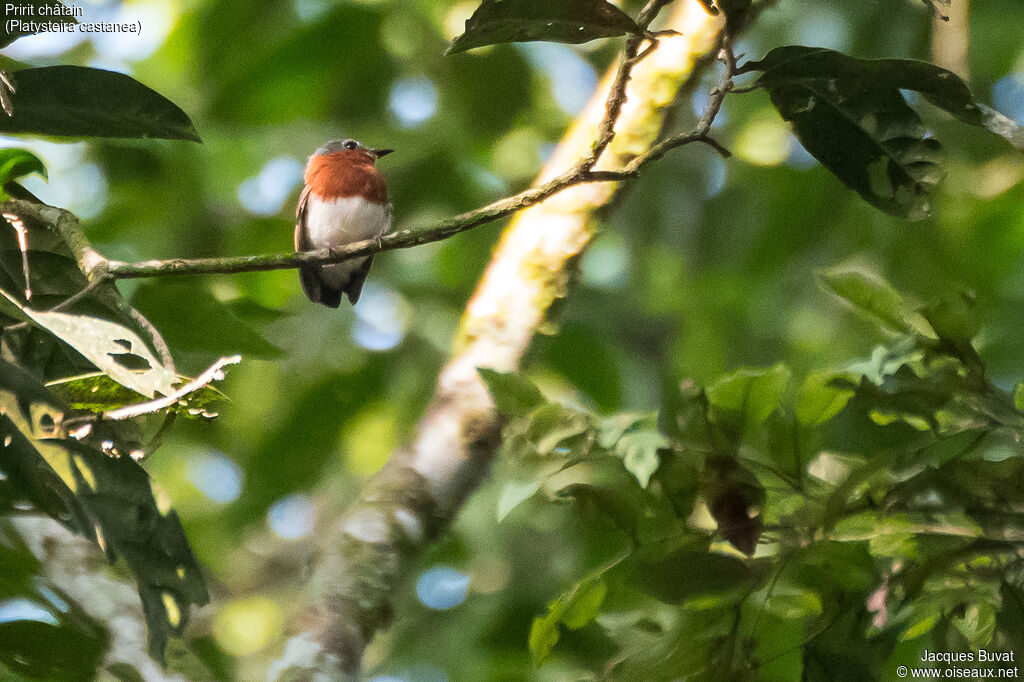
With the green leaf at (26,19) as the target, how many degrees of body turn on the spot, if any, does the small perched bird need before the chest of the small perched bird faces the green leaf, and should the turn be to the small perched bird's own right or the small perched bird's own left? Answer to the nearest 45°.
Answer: approximately 45° to the small perched bird's own right

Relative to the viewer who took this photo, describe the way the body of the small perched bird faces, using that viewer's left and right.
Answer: facing the viewer and to the right of the viewer

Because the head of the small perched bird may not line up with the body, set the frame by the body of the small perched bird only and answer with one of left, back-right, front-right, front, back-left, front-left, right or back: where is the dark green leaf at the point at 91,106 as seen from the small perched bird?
front-right

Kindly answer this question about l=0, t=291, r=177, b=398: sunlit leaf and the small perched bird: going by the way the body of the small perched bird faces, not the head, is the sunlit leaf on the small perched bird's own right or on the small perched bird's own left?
on the small perched bird's own right

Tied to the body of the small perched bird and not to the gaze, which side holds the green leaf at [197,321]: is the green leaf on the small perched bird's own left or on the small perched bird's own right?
on the small perched bird's own right
